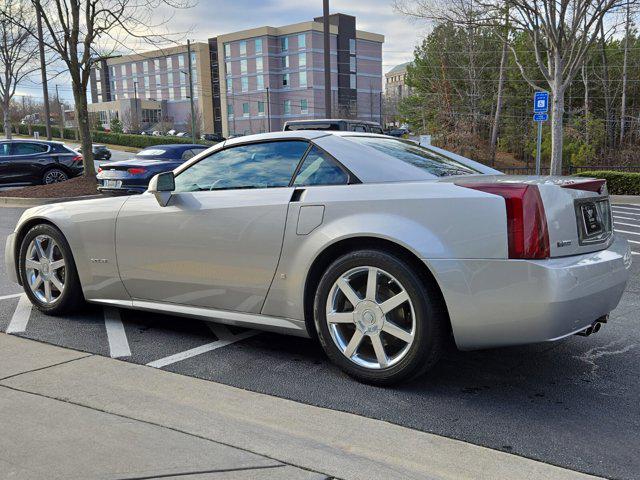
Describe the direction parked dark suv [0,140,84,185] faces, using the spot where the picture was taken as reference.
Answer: facing to the left of the viewer

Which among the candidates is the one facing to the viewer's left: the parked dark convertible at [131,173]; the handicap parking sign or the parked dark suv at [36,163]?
the parked dark suv at [36,163]

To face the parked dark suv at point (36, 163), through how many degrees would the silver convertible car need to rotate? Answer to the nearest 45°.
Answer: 0° — it already faces it

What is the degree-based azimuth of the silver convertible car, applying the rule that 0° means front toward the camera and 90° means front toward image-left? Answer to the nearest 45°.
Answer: approximately 135°

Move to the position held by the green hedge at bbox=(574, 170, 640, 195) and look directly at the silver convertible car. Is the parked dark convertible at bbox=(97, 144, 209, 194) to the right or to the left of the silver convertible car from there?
right

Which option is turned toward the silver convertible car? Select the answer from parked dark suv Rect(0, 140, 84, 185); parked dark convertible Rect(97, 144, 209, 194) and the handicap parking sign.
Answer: the handicap parking sign

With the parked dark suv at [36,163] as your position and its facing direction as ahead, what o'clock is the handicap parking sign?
The handicap parking sign is roughly at 7 o'clock from the parked dark suv.

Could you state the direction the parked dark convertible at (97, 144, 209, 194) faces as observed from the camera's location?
facing away from the viewer and to the right of the viewer

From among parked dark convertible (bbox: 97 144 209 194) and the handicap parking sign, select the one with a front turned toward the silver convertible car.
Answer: the handicap parking sign

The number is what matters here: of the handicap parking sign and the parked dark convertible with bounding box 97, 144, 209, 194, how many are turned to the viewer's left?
0

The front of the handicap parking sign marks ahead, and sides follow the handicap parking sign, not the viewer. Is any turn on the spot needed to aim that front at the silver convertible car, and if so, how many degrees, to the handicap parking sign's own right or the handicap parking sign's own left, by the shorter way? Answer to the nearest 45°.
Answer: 0° — it already faces it

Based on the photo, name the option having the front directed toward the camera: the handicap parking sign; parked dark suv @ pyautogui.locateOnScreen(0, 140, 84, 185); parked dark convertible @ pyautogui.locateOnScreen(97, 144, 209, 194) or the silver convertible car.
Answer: the handicap parking sign

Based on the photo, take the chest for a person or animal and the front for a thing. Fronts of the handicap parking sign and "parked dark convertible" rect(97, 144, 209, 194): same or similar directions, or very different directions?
very different directions

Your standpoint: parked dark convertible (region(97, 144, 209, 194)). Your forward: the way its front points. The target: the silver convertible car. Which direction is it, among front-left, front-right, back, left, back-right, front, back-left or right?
back-right

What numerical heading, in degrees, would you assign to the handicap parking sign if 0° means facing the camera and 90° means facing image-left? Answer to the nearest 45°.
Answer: approximately 0°

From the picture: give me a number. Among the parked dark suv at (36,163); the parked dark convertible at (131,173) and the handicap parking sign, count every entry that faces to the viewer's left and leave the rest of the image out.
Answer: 1
